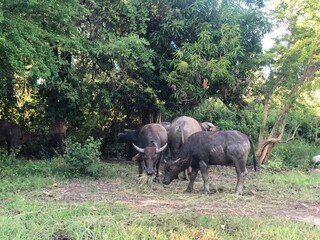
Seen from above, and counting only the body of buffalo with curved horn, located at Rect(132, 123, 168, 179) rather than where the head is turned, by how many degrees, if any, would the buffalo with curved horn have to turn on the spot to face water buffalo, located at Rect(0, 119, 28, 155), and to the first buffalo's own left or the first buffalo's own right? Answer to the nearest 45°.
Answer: approximately 135° to the first buffalo's own right

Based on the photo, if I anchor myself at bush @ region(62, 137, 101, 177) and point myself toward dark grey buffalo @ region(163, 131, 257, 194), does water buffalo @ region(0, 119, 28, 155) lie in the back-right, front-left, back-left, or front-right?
back-left

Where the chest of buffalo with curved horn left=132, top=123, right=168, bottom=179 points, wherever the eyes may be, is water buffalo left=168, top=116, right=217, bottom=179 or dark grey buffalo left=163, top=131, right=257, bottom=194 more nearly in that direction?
the dark grey buffalo

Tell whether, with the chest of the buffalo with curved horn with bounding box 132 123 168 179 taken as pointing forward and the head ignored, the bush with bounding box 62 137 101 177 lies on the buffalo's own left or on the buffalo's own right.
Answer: on the buffalo's own right

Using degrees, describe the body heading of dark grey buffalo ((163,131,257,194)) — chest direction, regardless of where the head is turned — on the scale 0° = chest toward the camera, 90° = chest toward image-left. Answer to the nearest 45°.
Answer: approximately 90°

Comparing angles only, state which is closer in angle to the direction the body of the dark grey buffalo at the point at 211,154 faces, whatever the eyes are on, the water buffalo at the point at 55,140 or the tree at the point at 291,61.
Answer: the water buffalo

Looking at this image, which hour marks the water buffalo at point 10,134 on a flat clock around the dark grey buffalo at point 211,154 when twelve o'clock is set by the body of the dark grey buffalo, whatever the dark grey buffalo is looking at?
The water buffalo is roughly at 1 o'clock from the dark grey buffalo.

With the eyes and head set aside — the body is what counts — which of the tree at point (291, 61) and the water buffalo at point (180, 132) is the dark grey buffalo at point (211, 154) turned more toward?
the water buffalo

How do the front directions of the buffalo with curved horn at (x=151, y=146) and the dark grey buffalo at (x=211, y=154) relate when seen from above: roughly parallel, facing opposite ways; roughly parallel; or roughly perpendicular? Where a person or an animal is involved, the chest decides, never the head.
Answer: roughly perpendicular
